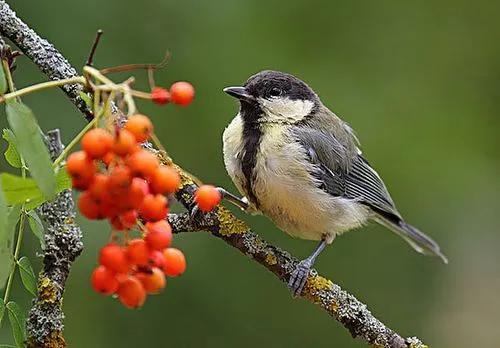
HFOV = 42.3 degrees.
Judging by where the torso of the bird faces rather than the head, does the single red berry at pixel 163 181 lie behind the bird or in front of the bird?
in front

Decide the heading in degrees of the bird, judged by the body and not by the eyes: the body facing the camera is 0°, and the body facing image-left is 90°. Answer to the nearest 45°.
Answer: approximately 45°

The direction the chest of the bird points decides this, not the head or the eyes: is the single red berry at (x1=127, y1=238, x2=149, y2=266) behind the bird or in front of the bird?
in front

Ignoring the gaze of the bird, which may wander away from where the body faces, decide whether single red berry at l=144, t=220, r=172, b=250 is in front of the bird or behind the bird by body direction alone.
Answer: in front

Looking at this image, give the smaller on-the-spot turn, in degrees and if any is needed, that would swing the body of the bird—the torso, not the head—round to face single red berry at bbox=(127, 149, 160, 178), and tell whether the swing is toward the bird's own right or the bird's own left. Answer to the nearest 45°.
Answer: approximately 45° to the bird's own right
